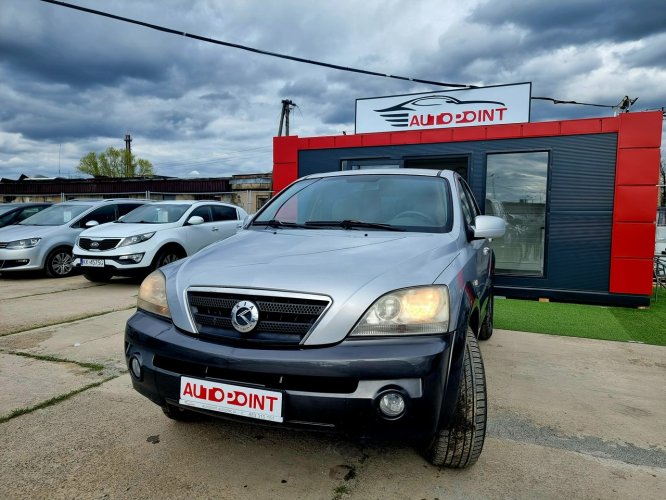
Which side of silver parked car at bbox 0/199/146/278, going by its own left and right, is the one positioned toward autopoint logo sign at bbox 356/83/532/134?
left

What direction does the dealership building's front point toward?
toward the camera

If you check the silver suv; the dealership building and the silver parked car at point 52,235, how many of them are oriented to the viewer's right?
0

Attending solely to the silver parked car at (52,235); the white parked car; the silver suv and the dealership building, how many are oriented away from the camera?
0

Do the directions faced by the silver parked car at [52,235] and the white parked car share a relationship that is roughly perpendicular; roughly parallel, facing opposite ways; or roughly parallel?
roughly parallel

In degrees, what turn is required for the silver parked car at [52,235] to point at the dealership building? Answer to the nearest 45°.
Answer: approximately 90° to its left

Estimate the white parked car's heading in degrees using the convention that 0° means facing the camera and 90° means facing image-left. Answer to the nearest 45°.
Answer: approximately 45°

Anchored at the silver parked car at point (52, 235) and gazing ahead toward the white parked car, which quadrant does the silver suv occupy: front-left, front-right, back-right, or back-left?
front-right

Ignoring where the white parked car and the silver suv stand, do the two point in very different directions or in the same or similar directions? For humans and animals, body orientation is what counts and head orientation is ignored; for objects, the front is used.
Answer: same or similar directions

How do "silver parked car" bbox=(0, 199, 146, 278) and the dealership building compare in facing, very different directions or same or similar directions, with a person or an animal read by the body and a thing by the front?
same or similar directions

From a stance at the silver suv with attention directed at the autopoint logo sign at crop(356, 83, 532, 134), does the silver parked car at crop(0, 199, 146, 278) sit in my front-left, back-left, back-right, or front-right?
front-left

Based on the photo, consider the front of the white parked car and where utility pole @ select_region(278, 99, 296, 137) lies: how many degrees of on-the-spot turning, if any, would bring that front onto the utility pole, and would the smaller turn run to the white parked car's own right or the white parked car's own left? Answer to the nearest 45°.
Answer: approximately 135° to the white parked car's own right

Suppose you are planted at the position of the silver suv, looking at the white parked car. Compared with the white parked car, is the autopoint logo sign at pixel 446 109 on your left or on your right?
right

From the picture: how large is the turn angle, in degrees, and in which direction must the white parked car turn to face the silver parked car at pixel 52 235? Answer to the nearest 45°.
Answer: approximately 90° to its right

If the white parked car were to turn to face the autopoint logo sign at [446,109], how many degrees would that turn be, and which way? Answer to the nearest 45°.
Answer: approximately 135° to its left

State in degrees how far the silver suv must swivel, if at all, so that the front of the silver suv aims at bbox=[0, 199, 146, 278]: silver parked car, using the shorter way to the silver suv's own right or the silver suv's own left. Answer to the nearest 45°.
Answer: approximately 90° to the silver suv's own right

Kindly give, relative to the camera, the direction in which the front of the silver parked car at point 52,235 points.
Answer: facing the viewer and to the left of the viewer

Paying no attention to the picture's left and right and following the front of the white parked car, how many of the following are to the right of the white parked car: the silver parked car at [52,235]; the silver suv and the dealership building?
1
